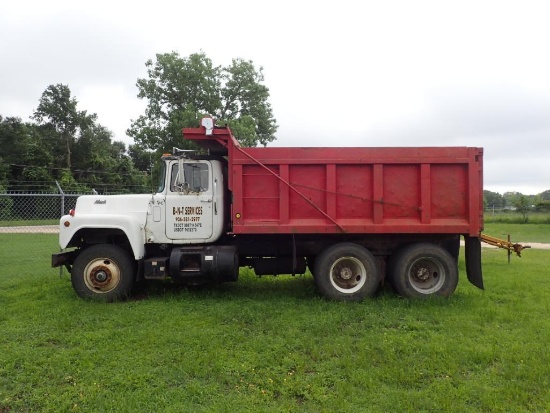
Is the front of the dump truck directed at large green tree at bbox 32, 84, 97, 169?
no

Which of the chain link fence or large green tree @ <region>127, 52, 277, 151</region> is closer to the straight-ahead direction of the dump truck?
the chain link fence

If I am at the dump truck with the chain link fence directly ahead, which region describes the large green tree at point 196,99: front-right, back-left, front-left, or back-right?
front-right

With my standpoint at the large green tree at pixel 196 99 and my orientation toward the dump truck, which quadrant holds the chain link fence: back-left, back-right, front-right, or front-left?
front-right

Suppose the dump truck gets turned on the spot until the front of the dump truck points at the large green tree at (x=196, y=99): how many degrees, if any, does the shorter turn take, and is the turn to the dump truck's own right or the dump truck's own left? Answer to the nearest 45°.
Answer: approximately 90° to the dump truck's own right

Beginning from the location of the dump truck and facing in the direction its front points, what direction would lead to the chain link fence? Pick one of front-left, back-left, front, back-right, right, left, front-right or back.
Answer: front-right

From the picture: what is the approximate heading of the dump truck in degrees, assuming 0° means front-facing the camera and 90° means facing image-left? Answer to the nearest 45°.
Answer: approximately 90°
